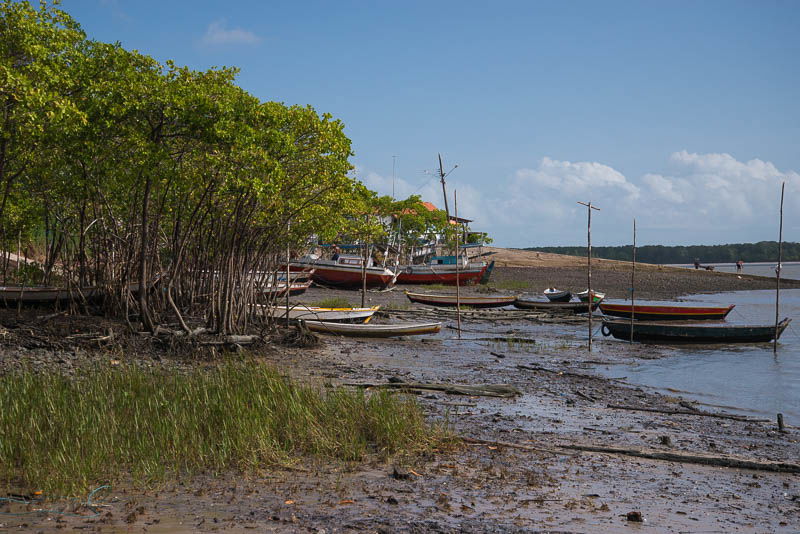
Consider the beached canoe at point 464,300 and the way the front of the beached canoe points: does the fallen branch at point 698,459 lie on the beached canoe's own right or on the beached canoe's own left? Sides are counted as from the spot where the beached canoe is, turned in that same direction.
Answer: on the beached canoe's own left

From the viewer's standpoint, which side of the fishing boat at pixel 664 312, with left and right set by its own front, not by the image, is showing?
right

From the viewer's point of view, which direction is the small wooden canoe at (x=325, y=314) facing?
to the viewer's right

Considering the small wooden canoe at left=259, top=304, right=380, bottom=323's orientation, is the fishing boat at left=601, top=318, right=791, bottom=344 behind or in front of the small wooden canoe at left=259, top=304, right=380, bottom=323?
in front

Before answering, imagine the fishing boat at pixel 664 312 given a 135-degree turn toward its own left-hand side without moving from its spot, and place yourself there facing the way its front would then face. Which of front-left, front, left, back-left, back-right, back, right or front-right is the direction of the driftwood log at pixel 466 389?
back-left

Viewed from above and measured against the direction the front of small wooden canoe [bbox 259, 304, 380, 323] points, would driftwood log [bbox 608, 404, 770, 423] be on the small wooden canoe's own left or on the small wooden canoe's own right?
on the small wooden canoe's own right

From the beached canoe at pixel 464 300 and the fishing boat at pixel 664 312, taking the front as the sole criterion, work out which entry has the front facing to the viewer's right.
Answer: the fishing boat
